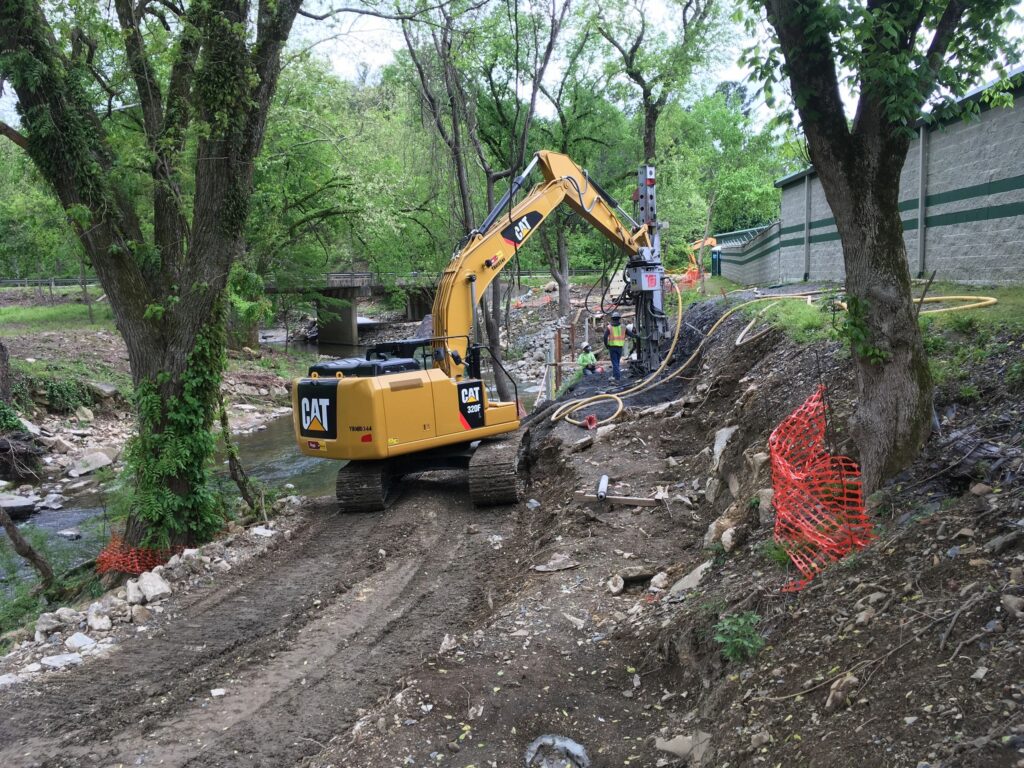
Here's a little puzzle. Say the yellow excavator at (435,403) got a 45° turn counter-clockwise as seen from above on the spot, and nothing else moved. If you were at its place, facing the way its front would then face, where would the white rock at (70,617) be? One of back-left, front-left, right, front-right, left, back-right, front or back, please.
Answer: back-left

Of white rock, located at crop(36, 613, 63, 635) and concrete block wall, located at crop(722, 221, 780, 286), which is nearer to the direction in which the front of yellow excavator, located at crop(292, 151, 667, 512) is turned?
the concrete block wall

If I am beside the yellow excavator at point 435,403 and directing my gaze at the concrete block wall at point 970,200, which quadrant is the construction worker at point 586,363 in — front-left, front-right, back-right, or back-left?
front-left

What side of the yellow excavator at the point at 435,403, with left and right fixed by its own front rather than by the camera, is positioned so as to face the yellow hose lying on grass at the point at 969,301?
right

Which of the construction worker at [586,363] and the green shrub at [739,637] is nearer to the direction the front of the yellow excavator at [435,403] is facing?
the construction worker

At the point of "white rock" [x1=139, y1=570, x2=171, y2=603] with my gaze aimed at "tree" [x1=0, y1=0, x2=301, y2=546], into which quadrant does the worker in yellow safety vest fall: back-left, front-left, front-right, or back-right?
front-right

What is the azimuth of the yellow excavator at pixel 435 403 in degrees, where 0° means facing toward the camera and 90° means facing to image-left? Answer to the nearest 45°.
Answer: approximately 225°

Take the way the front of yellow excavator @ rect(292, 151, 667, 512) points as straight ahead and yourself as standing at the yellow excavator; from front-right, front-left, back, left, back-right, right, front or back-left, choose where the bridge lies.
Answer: front-left

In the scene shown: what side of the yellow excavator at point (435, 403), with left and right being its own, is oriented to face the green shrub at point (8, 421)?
left

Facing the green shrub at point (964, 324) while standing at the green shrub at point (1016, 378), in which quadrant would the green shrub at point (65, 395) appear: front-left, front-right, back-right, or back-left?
front-left

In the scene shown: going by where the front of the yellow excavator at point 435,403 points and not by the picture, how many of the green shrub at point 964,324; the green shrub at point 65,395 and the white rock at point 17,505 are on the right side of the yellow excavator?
1

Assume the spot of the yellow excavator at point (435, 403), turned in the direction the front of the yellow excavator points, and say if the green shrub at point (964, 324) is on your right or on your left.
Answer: on your right

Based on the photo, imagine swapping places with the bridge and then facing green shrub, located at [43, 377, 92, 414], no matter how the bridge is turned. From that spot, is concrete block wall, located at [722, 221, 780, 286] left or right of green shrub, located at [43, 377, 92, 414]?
left

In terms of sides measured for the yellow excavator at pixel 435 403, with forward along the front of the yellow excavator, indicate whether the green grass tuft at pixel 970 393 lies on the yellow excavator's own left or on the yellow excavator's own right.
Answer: on the yellow excavator's own right

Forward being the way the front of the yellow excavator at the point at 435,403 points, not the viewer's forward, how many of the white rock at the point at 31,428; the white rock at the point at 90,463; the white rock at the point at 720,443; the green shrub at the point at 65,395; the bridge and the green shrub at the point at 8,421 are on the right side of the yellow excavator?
1

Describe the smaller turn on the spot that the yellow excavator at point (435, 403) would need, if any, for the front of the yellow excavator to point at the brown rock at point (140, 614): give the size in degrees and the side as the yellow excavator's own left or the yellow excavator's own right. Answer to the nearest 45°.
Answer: approximately 180°
